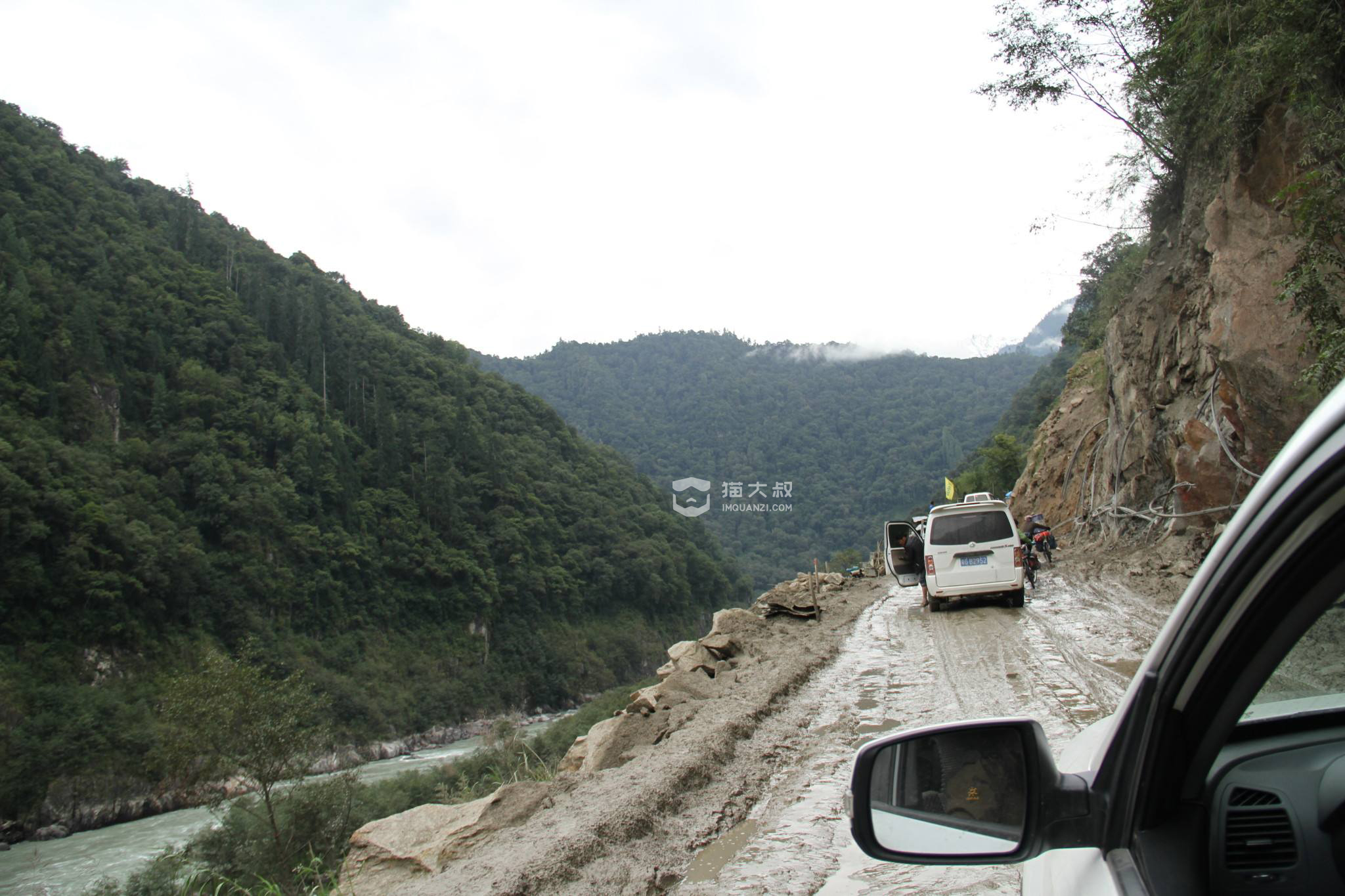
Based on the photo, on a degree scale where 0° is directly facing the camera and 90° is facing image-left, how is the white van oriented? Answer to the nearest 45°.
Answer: approximately 180°

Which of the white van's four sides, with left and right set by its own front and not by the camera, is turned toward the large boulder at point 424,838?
back

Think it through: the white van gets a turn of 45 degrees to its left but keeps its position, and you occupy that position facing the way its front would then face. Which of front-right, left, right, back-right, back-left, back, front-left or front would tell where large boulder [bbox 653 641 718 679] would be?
left

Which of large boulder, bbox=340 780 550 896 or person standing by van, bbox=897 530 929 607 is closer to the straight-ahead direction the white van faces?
the person standing by van
